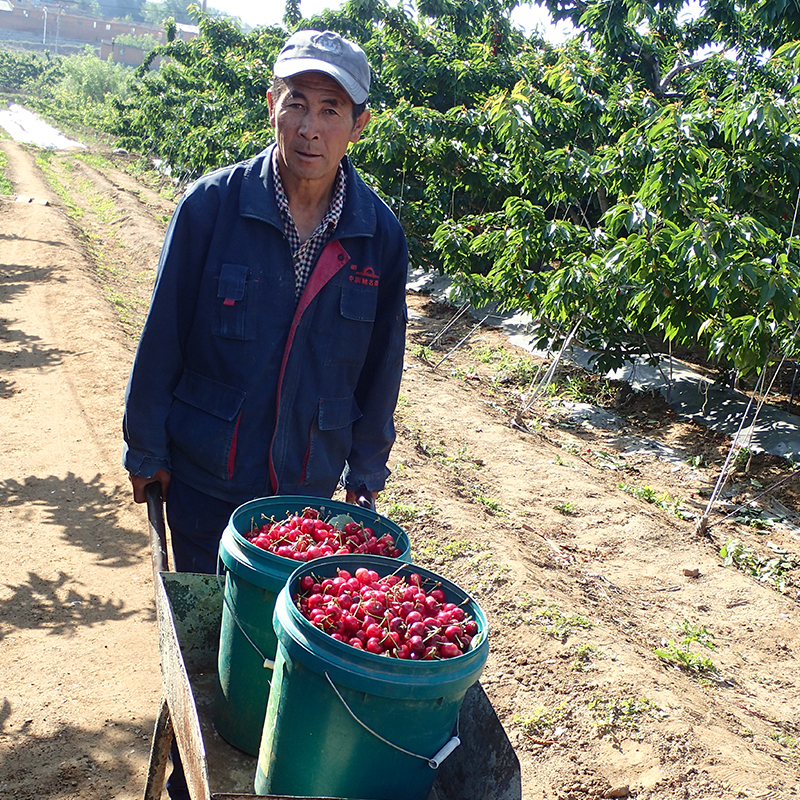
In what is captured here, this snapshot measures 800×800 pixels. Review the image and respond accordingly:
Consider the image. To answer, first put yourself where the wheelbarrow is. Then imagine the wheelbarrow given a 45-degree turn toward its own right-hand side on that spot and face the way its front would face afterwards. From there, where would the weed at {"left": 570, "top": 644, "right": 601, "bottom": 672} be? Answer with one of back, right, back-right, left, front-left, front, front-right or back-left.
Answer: back

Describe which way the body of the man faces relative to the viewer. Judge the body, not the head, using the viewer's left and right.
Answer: facing the viewer

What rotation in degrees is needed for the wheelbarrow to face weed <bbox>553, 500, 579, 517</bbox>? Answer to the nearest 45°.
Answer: approximately 135° to its left

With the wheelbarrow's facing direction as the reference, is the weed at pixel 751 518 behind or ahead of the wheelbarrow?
behind

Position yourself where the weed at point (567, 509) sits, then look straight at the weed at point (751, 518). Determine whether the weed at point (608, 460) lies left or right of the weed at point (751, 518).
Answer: left

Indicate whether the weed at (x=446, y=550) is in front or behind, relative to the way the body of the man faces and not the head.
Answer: behind

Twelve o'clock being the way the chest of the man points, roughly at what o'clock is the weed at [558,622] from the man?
The weed is roughly at 8 o'clock from the man.

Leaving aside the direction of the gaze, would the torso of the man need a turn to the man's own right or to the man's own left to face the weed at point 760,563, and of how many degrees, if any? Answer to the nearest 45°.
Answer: approximately 135° to the man's own left

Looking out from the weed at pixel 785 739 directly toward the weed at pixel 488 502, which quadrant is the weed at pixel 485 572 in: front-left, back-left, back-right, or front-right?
front-left

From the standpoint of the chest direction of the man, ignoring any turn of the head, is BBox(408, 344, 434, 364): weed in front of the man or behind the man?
behind

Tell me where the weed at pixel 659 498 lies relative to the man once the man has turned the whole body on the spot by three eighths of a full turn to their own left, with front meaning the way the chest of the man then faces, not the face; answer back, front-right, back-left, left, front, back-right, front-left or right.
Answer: front

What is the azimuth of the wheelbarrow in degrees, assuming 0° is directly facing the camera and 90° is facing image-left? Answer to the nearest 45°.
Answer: approximately 0°

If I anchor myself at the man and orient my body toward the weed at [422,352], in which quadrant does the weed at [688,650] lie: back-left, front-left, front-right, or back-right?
front-right

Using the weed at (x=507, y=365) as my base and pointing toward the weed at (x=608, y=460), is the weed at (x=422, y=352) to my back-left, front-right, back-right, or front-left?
back-right

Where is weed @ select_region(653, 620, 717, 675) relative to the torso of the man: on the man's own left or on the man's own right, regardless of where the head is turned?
on the man's own left

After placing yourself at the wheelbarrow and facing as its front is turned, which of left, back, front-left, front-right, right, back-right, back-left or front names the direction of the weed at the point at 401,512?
back

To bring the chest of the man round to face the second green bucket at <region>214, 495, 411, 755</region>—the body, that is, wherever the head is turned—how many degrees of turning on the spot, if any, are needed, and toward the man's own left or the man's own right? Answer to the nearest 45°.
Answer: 0° — they already face it
